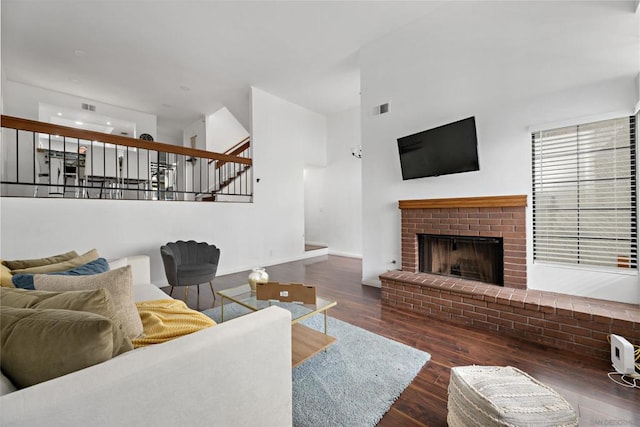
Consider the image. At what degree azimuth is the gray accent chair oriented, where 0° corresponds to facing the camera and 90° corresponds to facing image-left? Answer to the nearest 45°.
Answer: approximately 315°

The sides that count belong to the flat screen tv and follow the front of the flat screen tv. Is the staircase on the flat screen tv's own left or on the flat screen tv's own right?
on the flat screen tv's own right

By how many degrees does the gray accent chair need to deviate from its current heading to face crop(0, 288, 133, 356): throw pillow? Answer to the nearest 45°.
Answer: approximately 45° to its right

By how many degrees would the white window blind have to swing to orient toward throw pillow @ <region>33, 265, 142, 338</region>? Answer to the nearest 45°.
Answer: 0° — it already faces it
